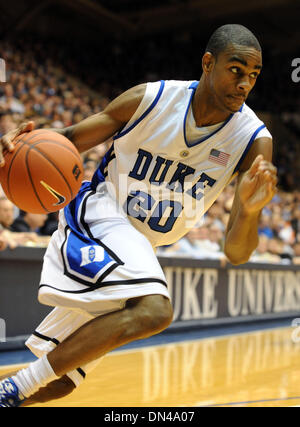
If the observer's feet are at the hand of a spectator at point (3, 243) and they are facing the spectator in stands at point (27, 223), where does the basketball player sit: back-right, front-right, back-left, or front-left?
back-right

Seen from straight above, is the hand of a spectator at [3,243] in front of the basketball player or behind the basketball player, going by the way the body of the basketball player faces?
behind

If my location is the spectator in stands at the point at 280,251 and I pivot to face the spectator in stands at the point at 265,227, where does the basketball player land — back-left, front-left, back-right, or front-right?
back-left

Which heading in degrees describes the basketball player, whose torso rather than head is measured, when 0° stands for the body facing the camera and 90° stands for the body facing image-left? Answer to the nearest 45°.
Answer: approximately 315°

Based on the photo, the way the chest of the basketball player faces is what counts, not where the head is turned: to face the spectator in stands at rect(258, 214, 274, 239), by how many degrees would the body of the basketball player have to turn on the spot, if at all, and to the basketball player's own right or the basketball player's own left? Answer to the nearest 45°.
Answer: approximately 135° to the basketball player's own left

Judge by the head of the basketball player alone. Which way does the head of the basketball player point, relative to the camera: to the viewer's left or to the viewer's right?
to the viewer's right

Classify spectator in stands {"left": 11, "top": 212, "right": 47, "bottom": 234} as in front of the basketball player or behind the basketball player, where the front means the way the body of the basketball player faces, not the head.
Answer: behind

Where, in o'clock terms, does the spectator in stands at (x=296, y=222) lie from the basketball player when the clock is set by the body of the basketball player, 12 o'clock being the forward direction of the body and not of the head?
The spectator in stands is roughly at 8 o'clock from the basketball player.

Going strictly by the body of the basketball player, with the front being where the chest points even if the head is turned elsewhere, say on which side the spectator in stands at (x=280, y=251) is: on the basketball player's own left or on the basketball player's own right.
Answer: on the basketball player's own left
